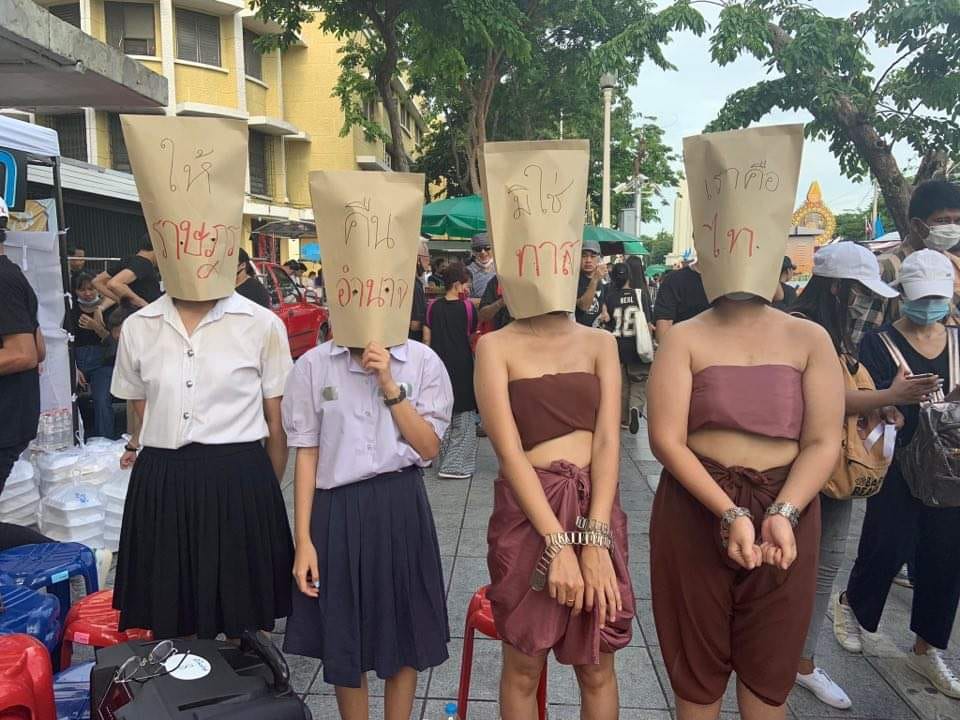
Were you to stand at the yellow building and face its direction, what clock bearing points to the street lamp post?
The street lamp post is roughly at 12 o'clock from the yellow building.

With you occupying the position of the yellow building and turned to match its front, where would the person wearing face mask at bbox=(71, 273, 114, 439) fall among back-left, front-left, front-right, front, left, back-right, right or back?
front-right

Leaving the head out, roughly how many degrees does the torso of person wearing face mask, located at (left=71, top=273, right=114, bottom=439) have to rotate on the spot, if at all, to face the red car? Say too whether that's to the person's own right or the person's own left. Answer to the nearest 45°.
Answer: approximately 90° to the person's own left

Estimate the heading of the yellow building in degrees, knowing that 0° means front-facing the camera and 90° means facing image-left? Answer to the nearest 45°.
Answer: approximately 315°

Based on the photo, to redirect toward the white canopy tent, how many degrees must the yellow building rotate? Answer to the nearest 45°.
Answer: approximately 45° to its right

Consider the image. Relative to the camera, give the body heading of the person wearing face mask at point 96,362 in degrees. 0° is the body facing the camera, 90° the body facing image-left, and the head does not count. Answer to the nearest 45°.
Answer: approximately 315°

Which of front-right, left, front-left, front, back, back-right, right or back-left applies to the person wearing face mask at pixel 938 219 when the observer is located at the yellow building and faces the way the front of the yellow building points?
front-right
